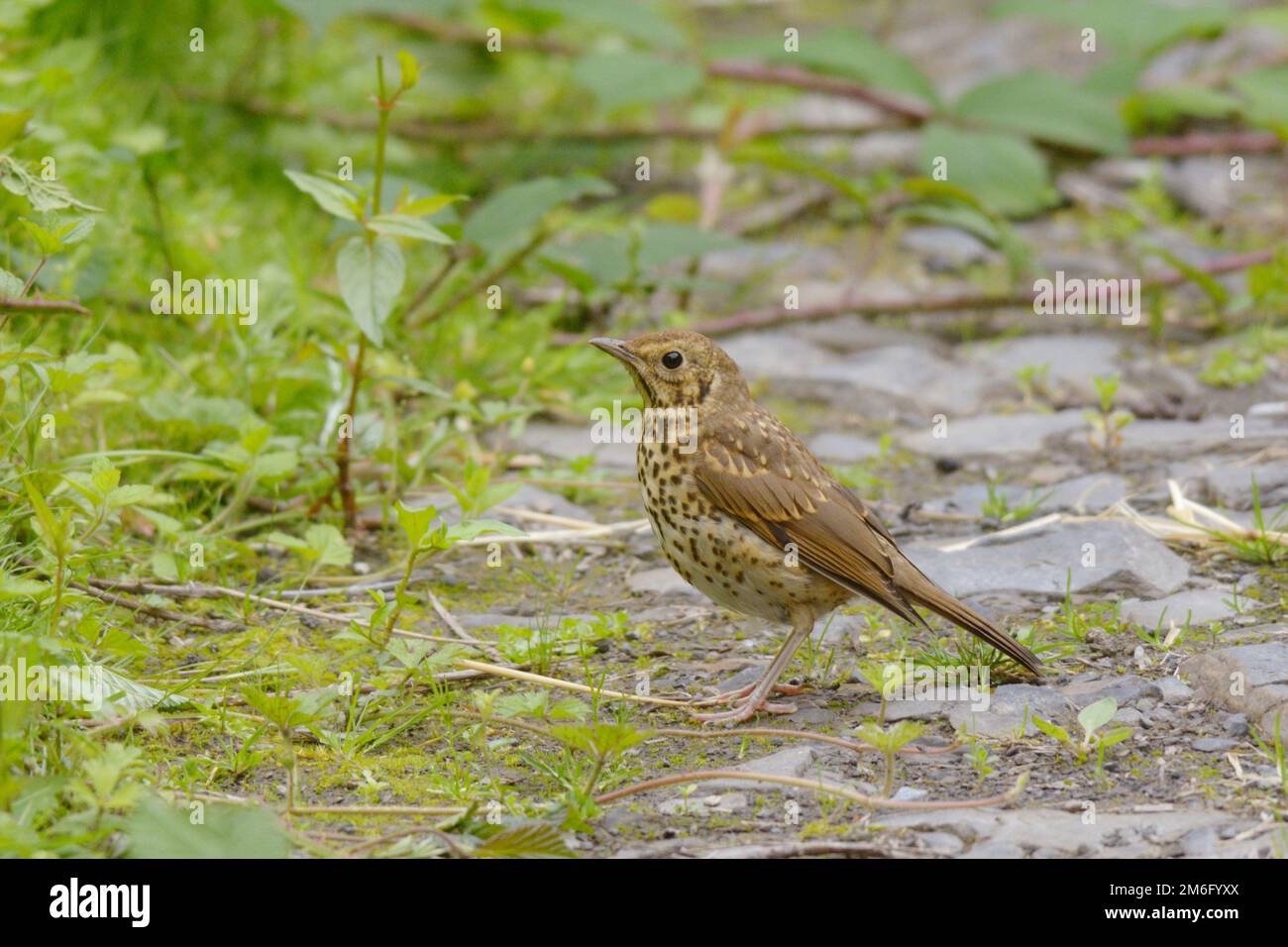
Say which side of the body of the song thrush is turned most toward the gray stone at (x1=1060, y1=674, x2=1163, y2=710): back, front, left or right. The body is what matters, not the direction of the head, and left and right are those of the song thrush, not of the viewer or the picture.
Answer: back

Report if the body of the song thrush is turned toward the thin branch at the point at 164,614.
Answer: yes

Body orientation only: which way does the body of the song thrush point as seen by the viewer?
to the viewer's left

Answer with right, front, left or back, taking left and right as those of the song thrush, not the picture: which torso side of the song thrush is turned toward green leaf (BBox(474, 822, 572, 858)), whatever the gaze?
left

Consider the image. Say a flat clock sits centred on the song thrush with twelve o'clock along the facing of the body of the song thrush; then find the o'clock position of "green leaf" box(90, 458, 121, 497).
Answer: The green leaf is roughly at 1 o'clock from the song thrush.

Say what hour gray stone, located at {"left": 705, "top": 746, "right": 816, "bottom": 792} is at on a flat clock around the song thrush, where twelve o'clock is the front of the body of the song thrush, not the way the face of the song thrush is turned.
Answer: The gray stone is roughly at 9 o'clock from the song thrush.

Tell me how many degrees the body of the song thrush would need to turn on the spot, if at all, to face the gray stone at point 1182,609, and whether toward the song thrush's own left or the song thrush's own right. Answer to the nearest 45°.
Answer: approximately 180°

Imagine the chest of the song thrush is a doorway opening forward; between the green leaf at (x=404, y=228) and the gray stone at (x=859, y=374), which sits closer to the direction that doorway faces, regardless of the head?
the green leaf

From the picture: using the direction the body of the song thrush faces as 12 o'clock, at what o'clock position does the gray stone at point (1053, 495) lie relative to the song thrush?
The gray stone is roughly at 4 o'clock from the song thrush.

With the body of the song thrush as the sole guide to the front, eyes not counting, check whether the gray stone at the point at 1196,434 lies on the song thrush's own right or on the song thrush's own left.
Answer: on the song thrush's own right

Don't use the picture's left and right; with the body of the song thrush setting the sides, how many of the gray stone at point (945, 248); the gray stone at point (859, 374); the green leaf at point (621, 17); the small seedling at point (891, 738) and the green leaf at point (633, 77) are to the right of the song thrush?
4

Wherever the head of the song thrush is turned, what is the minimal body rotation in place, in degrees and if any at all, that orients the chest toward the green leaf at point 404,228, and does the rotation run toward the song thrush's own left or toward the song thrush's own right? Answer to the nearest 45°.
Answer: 0° — it already faces it
